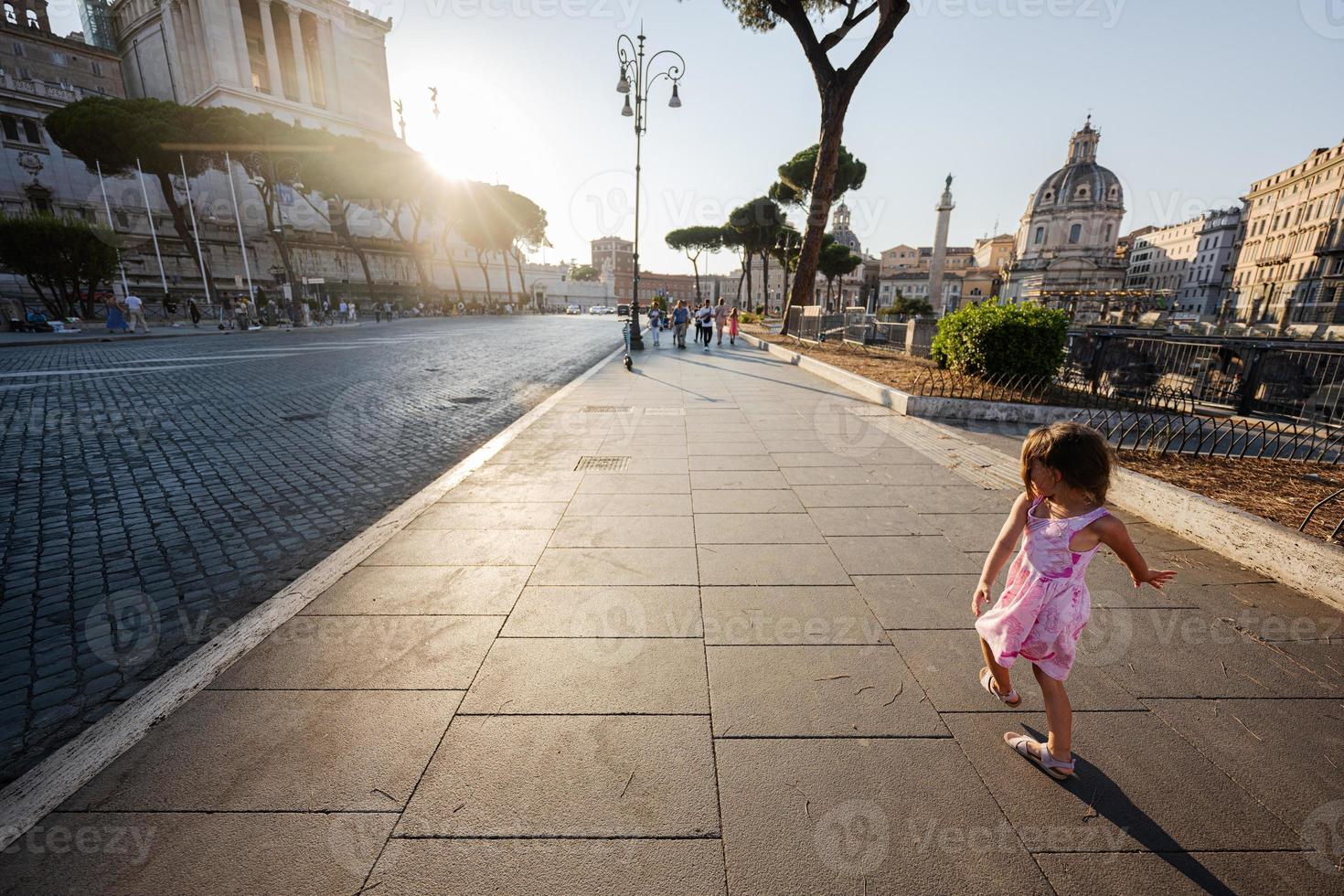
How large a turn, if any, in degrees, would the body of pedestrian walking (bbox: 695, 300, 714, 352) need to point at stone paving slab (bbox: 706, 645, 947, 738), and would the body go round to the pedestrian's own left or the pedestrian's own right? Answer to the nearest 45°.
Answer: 0° — they already face it

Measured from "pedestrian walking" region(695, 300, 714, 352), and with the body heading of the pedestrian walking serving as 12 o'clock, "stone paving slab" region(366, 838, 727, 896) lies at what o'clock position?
The stone paving slab is roughly at 12 o'clock from the pedestrian walking.

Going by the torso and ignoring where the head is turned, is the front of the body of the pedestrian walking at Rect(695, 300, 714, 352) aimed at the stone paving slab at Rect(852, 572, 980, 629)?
yes

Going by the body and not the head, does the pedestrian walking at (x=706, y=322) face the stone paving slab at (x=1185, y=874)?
yes

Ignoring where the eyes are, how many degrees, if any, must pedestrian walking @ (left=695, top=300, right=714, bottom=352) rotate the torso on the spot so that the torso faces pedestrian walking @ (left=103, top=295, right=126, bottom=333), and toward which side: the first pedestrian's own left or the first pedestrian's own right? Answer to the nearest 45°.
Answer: approximately 90° to the first pedestrian's own right

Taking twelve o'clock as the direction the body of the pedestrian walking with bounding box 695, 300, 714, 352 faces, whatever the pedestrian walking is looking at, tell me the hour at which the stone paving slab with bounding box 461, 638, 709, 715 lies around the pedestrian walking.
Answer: The stone paving slab is roughly at 12 o'clock from the pedestrian walking.

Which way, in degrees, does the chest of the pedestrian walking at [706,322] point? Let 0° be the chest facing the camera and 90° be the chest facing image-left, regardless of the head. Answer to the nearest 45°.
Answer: approximately 0°

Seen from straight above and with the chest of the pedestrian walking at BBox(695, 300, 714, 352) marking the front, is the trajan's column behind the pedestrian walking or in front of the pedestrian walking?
behind

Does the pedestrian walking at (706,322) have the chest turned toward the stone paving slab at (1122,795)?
yes

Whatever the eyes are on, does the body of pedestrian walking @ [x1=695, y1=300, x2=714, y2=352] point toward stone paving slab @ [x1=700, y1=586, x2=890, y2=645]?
yes

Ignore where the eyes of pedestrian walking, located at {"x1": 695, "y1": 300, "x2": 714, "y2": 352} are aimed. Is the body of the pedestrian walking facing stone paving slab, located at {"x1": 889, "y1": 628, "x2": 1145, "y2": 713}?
yes

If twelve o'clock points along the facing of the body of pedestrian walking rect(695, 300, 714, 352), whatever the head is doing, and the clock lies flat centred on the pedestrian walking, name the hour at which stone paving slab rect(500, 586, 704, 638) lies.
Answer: The stone paving slab is roughly at 12 o'clock from the pedestrian walking.

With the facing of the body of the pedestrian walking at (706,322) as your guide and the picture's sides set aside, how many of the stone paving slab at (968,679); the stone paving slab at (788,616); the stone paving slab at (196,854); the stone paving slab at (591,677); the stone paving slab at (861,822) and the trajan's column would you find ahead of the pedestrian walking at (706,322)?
5
